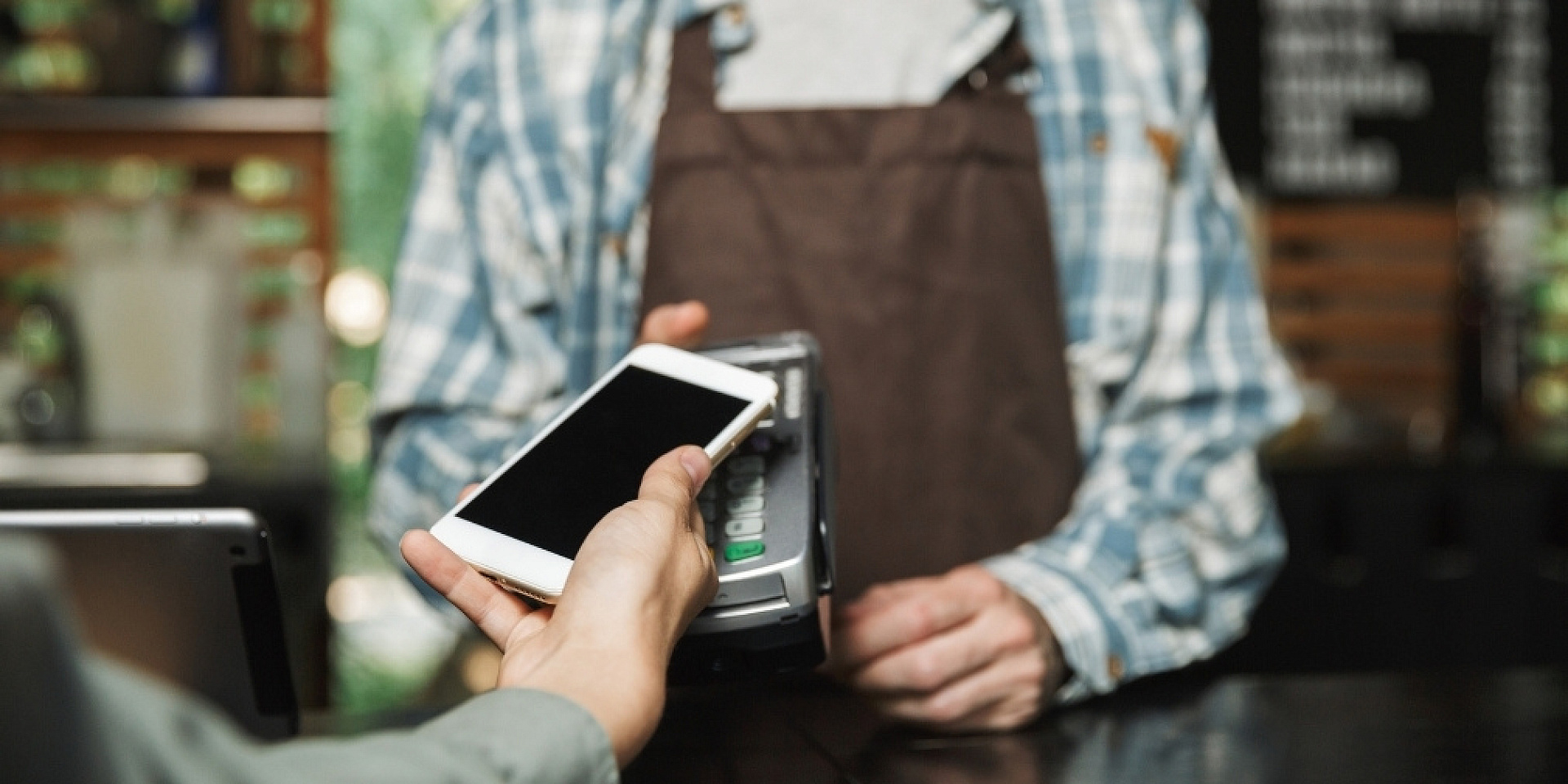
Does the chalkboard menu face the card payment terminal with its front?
yes

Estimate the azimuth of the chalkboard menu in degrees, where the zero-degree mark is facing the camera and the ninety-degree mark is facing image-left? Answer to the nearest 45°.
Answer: approximately 0°

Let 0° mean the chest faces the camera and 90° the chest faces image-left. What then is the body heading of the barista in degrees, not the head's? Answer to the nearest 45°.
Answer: approximately 0°

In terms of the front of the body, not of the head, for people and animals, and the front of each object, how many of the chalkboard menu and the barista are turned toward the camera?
2

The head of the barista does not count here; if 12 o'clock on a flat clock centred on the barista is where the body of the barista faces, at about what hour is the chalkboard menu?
The chalkboard menu is roughly at 7 o'clock from the barista.

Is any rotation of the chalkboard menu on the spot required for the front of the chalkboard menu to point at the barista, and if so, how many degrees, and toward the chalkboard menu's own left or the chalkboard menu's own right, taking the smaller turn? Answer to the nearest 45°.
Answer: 0° — it already faces them

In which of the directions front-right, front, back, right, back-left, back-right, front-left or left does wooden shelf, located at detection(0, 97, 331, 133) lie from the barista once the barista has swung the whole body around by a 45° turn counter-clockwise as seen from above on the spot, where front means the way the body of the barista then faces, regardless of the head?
back
